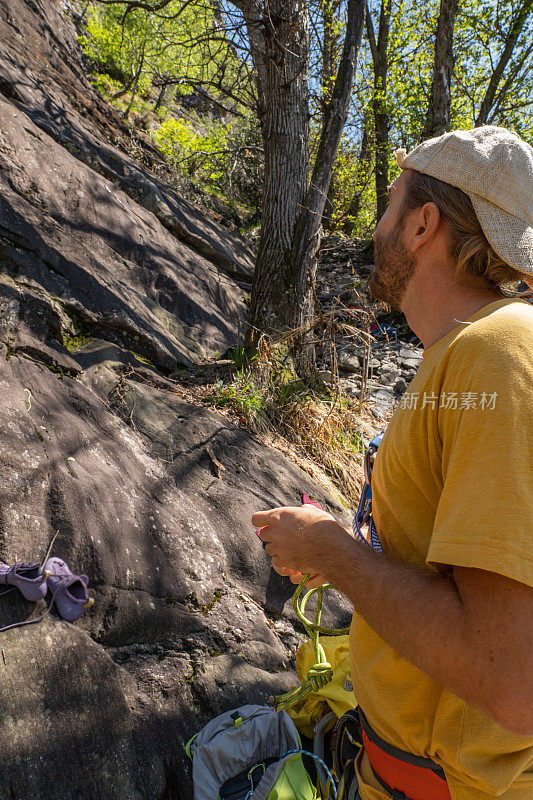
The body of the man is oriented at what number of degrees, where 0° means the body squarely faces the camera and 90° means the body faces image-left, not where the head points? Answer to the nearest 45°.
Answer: approximately 90°

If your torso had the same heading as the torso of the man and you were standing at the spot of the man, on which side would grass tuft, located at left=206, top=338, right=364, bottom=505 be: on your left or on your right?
on your right

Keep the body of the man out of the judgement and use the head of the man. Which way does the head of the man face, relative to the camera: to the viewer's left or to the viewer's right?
to the viewer's left
